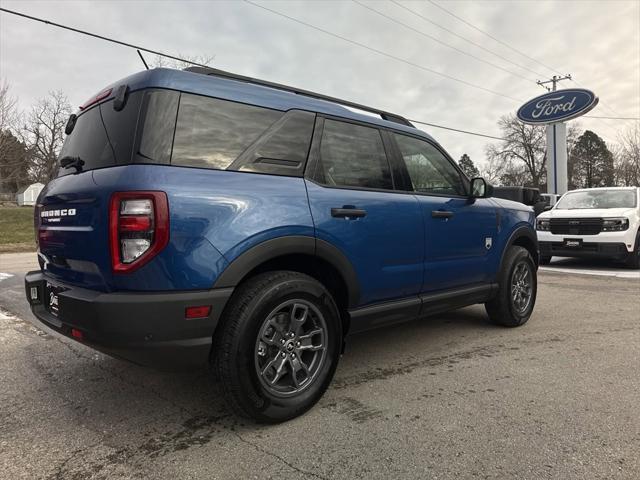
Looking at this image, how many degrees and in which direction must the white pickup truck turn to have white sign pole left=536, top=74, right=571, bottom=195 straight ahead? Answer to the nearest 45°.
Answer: approximately 135° to its right

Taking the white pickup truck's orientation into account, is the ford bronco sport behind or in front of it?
in front

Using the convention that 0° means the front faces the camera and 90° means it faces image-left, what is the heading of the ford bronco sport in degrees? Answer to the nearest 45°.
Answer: approximately 225°

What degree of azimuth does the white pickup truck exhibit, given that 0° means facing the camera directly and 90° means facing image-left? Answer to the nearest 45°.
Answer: approximately 45°

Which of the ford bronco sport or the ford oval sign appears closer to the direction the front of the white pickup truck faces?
the ford bronco sport

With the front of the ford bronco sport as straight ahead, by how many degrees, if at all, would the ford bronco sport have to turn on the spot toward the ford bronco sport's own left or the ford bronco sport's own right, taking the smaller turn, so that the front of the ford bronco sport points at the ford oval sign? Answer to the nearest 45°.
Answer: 0° — it already faces it

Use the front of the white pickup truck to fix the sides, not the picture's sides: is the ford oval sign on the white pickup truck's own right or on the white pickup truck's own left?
on the white pickup truck's own right

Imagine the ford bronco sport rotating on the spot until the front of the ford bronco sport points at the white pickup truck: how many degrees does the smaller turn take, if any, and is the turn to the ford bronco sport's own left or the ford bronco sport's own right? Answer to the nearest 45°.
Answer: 0° — it already faces it

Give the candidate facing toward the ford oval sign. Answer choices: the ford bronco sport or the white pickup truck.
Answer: the ford bronco sport

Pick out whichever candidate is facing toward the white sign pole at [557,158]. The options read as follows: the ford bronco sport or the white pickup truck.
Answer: the ford bronco sport

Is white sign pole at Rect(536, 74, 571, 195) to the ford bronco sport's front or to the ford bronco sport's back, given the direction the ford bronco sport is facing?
to the front
